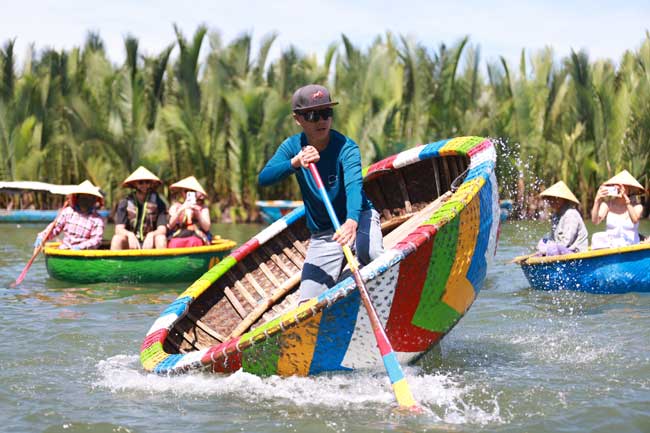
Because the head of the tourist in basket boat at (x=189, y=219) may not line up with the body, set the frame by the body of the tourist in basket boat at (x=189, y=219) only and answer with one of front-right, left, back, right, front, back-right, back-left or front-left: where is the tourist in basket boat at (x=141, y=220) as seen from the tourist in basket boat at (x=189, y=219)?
right

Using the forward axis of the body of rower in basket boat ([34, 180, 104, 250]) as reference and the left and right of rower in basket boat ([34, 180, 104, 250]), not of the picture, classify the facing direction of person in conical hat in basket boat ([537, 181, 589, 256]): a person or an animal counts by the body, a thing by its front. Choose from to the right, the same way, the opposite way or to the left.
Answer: to the right

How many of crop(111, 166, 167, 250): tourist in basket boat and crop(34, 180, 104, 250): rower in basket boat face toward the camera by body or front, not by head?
2

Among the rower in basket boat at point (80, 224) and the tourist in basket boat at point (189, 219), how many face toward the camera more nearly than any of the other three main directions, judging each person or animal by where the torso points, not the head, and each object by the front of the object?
2

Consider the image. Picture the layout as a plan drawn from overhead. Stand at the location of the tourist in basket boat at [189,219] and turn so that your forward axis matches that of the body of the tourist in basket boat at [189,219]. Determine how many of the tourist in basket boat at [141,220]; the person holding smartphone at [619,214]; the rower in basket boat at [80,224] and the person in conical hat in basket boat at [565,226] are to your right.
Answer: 2

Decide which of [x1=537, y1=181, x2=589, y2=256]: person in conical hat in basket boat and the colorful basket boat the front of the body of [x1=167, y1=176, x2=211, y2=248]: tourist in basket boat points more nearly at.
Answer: the colorful basket boat

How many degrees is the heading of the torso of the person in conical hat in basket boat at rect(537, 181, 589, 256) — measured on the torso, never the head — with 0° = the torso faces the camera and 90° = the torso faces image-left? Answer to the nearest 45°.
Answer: approximately 45°

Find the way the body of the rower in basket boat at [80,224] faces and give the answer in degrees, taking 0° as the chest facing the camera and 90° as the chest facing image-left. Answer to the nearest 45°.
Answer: approximately 0°

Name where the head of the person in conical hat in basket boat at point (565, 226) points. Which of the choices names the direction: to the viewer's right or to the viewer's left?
to the viewer's left

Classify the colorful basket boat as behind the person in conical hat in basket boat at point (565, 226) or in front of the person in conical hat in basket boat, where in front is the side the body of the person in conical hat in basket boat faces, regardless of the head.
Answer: in front

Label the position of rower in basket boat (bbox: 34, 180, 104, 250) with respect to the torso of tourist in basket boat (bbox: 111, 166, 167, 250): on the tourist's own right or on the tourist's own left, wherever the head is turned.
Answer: on the tourist's own right
